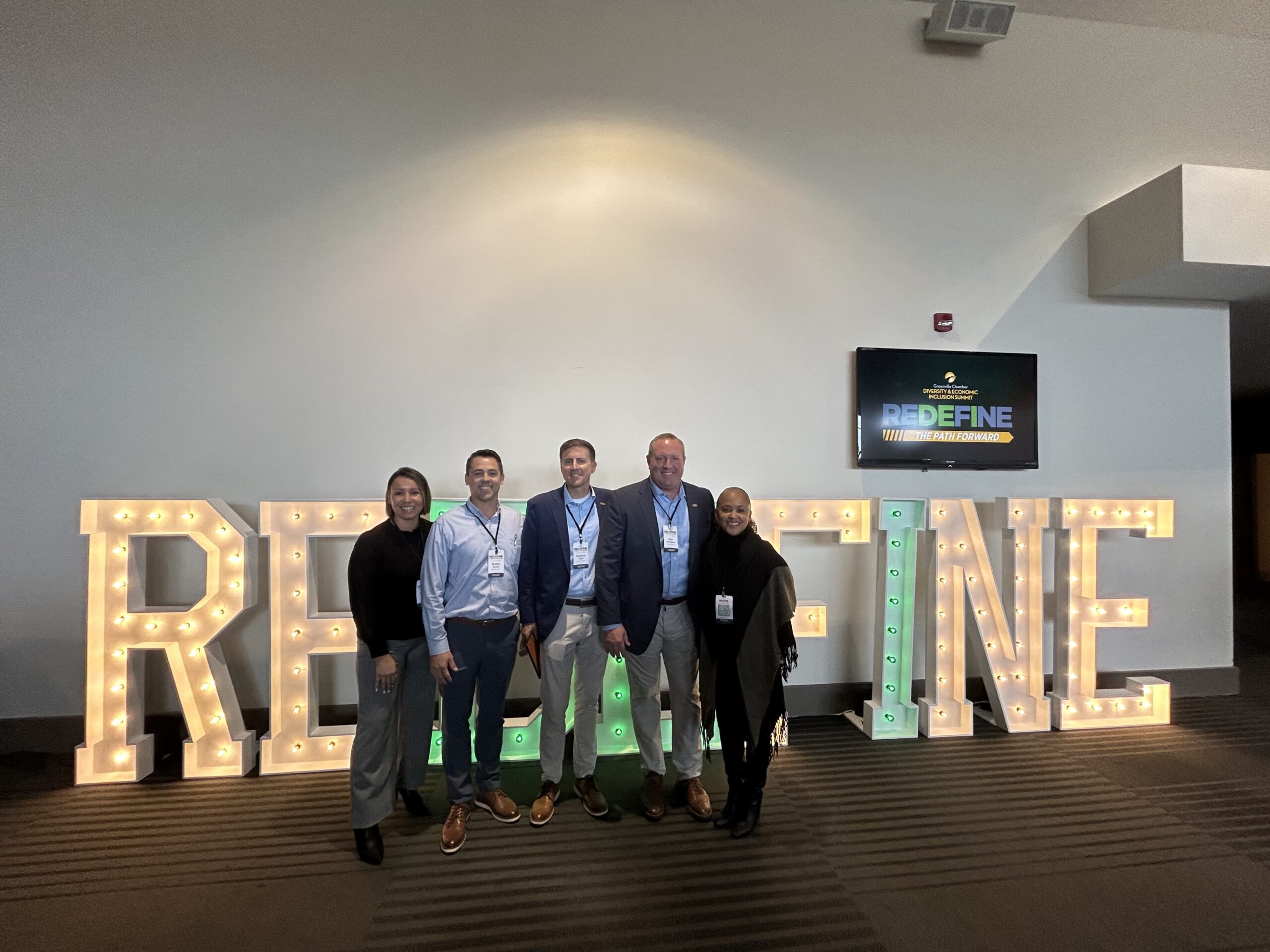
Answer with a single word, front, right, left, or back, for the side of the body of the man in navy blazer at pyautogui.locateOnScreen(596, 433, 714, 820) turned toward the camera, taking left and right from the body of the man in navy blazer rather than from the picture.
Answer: front

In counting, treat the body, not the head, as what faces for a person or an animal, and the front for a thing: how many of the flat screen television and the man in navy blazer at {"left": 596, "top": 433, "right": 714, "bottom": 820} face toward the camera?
2

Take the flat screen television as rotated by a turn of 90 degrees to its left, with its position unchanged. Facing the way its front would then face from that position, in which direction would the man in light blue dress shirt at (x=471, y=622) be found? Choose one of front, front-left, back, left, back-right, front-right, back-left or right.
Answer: back-right

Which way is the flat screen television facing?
toward the camera

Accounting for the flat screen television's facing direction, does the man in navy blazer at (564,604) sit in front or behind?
in front

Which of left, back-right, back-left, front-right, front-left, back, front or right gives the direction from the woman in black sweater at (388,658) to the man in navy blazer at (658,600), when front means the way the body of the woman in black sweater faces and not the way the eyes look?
front-left

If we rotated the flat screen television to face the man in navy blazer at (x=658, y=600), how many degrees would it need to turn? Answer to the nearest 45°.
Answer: approximately 45° to its right

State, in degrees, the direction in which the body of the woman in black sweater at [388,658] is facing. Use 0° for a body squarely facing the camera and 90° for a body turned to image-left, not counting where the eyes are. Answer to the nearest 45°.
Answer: approximately 315°
